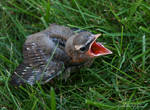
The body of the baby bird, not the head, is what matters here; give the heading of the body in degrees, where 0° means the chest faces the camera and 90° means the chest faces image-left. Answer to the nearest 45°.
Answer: approximately 270°
